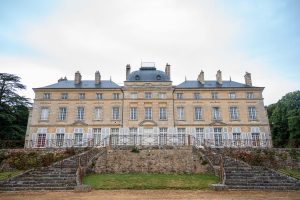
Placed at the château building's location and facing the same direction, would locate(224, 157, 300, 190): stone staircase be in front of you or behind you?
in front

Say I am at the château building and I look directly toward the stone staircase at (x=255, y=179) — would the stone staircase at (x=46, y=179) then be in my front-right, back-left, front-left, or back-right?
front-right

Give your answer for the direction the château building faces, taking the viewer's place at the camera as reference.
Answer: facing the viewer

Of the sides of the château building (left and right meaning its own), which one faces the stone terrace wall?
front

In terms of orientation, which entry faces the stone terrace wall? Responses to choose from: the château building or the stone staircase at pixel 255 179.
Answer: the château building

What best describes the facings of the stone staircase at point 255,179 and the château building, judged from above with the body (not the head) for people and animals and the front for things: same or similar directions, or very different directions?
same or similar directions

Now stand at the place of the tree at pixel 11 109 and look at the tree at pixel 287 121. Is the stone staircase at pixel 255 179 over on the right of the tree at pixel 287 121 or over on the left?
right

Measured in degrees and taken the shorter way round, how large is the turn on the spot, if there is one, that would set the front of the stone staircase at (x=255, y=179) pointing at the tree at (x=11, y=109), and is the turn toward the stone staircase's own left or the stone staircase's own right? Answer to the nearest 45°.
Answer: approximately 90° to the stone staircase's own right

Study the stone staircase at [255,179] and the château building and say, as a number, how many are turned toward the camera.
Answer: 2

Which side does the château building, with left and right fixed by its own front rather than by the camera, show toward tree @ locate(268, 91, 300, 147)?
left

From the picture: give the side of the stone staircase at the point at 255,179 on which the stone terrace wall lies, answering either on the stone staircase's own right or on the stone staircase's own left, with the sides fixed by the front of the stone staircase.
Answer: on the stone staircase's own right

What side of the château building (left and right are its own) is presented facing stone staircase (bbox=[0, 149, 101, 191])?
front

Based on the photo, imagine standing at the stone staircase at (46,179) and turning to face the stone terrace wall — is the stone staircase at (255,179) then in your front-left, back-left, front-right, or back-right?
front-right

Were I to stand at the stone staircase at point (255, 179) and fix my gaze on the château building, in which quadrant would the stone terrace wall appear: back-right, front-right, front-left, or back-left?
front-left

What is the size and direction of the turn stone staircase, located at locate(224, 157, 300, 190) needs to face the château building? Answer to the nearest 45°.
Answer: approximately 135° to its right
